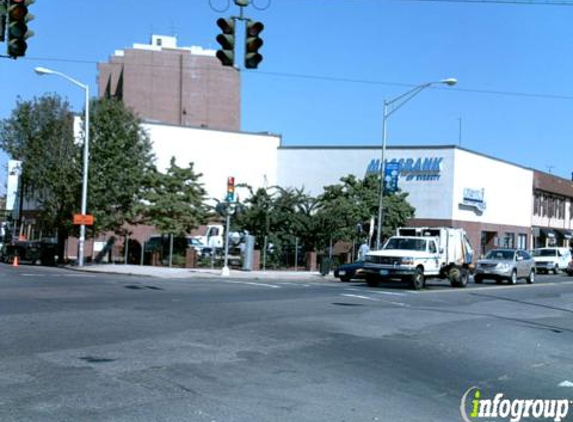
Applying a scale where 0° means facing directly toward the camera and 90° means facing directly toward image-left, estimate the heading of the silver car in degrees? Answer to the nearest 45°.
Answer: approximately 45°

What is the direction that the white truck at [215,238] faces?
to the viewer's left

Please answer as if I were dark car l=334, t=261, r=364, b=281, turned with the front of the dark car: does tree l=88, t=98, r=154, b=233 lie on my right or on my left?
on my right

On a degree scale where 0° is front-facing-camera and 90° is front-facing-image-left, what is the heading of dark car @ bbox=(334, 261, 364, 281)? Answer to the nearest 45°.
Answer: approximately 45°

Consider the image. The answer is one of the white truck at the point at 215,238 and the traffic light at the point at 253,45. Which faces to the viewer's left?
the white truck

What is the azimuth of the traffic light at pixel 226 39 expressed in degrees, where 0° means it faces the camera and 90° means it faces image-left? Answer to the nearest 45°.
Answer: approximately 45°

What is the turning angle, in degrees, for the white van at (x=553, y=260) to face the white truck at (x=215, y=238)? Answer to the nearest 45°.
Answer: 0° — it already faces it

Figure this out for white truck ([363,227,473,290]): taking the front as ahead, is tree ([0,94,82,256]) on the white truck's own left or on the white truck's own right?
on the white truck's own right

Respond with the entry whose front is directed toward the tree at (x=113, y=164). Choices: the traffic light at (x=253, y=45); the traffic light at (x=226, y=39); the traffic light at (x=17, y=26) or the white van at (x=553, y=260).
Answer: the white van

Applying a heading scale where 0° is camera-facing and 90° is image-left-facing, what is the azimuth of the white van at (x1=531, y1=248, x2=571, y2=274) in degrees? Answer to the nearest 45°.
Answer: approximately 45°
